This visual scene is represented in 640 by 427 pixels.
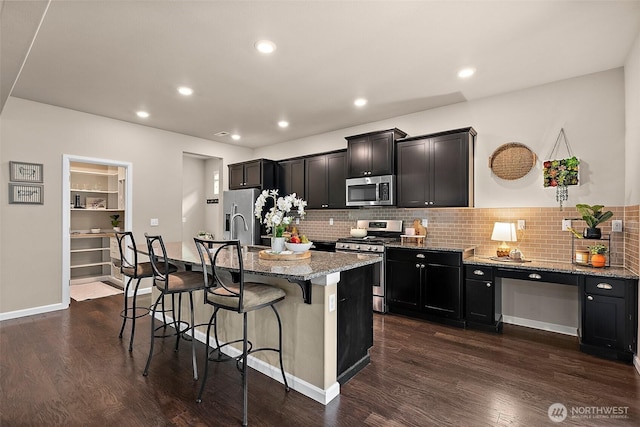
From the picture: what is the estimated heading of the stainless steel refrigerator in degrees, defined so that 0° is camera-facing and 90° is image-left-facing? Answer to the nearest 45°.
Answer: approximately 45°

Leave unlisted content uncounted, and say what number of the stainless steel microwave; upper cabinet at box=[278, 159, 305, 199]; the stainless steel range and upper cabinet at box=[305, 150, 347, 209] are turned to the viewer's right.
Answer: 0

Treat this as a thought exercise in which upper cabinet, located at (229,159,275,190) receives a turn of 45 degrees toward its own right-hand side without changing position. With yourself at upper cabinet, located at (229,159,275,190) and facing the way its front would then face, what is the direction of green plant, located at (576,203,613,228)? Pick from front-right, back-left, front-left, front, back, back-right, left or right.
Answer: back-left

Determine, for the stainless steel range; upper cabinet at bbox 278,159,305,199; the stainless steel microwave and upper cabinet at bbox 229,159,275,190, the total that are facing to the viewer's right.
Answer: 0

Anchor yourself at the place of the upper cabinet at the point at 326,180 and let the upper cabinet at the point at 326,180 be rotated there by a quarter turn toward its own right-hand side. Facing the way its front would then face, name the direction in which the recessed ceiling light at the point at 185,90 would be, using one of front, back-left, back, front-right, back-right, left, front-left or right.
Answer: left

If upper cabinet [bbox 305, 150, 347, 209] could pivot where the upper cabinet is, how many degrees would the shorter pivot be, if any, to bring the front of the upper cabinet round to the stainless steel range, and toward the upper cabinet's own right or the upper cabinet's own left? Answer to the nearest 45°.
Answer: approximately 90° to the upper cabinet's own left

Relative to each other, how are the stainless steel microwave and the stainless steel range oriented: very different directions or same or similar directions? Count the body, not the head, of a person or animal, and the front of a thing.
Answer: same or similar directions

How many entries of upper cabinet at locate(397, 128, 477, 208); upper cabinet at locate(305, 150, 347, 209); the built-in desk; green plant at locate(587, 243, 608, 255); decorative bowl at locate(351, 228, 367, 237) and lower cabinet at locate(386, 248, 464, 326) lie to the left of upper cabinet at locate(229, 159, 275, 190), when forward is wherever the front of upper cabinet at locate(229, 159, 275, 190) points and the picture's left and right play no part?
6

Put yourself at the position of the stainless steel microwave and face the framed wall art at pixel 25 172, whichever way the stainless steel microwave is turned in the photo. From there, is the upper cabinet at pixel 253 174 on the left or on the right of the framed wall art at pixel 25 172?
right

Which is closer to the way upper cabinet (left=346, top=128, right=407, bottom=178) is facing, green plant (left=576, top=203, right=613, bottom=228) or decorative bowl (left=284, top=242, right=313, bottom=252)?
the decorative bowl

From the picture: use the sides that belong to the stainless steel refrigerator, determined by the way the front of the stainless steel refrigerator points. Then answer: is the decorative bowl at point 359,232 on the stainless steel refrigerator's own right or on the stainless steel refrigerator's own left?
on the stainless steel refrigerator's own left

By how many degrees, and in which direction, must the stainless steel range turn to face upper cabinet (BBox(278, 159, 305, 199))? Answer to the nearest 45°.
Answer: approximately 90° to its right

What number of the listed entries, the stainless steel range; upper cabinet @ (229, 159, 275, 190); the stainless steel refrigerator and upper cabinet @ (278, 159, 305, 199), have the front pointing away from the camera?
0

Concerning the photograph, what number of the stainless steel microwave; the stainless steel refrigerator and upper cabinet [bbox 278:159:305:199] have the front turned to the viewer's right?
0

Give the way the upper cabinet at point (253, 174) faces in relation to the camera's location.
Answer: facing the viewer and to the left of the viewer

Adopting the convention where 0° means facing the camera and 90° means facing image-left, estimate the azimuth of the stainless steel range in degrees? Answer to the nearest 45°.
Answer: approximately 45°

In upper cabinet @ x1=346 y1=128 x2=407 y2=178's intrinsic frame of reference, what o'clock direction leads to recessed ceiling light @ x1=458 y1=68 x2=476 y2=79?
The recessed ceiling light is roughly at 9 o'clock from the upper cabinet.

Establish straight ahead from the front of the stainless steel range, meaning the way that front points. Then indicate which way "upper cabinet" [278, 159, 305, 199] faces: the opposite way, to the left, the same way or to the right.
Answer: the same way
